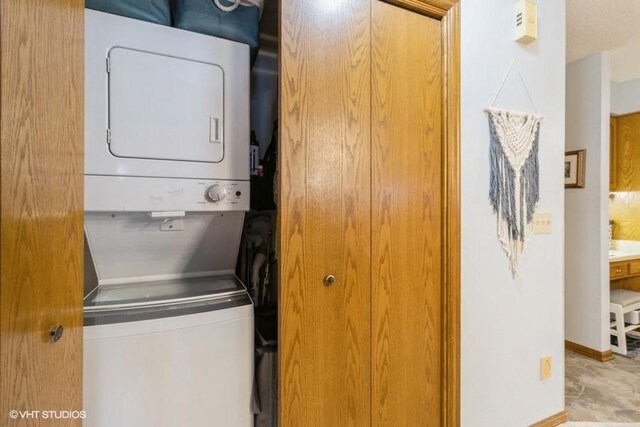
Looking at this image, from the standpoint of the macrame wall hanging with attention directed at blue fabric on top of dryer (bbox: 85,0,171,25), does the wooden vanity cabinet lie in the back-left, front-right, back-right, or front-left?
back-right

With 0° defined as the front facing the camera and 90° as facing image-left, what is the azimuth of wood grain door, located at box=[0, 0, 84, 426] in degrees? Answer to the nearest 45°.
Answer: approximately 0°

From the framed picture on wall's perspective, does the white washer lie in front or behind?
in front

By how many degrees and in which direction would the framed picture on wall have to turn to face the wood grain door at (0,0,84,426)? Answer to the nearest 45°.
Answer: approximately 45° to its left

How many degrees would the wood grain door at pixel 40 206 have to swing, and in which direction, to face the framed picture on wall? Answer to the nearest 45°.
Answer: approximately 90° to its left

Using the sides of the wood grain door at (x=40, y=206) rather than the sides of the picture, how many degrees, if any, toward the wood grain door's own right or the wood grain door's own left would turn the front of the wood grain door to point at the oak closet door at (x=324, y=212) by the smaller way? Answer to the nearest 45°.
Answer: approximately 90° to the wood grain door's own left

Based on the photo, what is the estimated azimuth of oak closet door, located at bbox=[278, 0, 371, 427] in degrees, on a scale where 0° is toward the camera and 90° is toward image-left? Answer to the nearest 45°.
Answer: approximately 0°

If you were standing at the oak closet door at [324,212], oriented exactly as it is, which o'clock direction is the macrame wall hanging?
The macrame wall hanging is roughly at 8 o'clock from the oak closet door.

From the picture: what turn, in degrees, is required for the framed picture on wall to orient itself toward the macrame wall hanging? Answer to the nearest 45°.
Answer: approximately 45° to its left

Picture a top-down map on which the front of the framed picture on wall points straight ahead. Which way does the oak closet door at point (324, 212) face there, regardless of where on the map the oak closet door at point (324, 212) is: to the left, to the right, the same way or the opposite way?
to the left

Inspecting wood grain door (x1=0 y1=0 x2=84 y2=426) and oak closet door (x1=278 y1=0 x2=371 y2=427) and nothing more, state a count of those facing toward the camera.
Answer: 2
